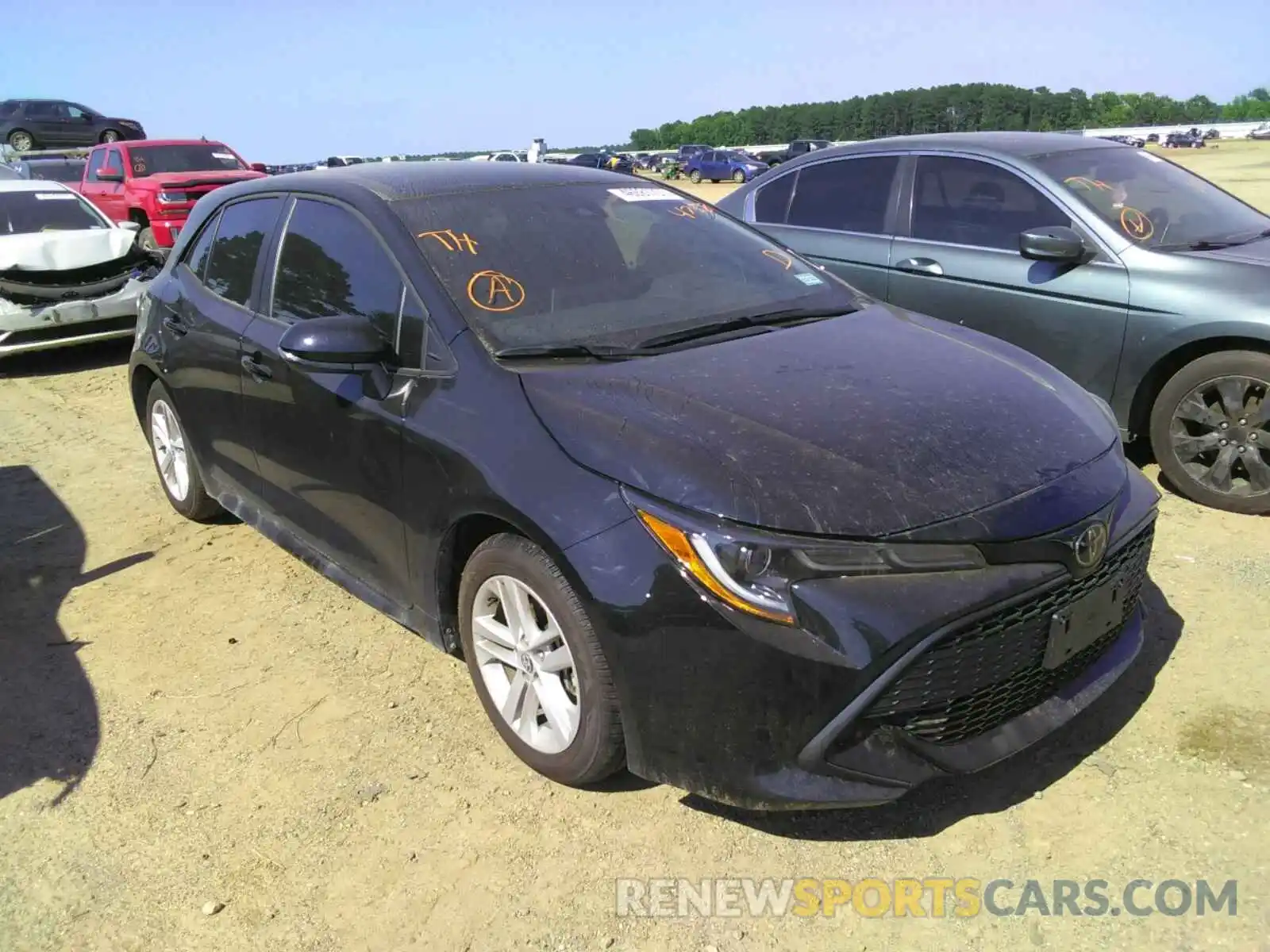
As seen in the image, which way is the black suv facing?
to the viewer's right

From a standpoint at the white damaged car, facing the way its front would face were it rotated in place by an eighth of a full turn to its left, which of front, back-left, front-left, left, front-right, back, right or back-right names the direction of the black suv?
left

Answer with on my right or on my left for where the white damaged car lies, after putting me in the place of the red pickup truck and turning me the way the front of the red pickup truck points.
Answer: on my right

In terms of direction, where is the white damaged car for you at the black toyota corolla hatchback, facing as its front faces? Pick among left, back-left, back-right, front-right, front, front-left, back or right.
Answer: back

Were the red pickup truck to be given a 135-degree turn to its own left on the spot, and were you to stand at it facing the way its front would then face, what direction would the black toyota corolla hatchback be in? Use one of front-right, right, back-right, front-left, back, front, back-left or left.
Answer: back

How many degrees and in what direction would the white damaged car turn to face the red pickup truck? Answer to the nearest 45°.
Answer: approximately 135° to its left

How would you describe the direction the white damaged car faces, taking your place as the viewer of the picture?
facing the viewer and to the right of the viewer

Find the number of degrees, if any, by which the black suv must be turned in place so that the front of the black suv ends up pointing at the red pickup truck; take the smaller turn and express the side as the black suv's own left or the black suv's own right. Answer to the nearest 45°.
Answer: approximately 90° to the black suv's own right
